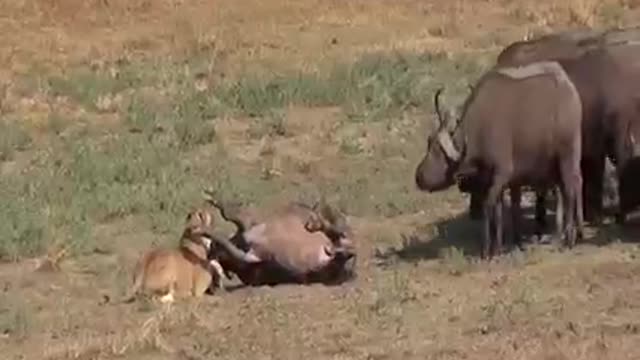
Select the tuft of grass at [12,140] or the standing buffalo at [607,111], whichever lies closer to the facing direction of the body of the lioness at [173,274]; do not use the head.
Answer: the standing buffalo

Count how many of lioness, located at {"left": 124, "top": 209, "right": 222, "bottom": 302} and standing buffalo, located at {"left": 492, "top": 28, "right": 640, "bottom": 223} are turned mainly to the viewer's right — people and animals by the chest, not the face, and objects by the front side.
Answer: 1

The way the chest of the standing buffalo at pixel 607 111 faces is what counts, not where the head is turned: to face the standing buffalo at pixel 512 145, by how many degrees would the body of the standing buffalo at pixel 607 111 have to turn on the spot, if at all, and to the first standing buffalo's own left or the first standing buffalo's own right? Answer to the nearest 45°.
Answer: approximately 45° to the first standing buffalo's own left

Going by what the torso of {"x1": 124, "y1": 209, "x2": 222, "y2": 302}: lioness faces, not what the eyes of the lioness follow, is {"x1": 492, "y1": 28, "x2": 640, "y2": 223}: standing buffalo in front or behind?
in front

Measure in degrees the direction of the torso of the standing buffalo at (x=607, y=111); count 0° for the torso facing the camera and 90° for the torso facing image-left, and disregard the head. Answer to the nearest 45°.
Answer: approximately 90°

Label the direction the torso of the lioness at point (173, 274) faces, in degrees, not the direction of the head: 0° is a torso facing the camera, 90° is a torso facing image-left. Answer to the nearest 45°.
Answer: approximately 270°

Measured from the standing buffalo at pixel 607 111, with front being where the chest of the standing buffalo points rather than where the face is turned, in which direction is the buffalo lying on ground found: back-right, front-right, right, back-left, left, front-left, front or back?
front-left
